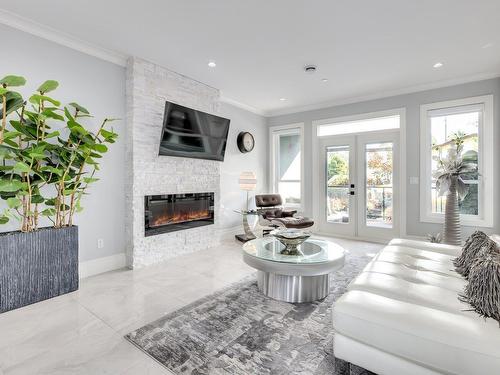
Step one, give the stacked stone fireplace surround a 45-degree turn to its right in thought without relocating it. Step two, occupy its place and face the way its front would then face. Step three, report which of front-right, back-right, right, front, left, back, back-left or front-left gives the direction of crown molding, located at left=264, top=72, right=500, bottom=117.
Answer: left

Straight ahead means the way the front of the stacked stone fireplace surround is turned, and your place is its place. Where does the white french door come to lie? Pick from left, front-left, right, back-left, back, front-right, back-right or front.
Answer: front-left

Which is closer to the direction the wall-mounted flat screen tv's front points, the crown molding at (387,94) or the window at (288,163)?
the crown molding

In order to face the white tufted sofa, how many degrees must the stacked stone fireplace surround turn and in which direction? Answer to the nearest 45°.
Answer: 0° — it already faces it

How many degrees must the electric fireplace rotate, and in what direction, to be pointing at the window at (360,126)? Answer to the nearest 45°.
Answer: approximately 45° to its left

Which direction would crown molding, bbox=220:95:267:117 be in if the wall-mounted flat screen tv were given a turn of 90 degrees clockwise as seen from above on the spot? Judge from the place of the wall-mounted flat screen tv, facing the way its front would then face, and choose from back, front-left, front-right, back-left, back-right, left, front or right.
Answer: back

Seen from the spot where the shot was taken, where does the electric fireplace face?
facing the viewer and to the right of the viewer

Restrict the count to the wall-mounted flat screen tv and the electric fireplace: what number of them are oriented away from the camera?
0

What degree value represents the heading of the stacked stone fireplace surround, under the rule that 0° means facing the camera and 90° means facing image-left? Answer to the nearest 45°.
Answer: approximately 315°

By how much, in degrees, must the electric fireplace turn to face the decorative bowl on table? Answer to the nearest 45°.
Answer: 0° — it already faces it

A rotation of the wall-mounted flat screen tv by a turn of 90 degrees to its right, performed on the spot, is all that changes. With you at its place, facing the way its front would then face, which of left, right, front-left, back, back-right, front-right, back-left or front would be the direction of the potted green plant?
front

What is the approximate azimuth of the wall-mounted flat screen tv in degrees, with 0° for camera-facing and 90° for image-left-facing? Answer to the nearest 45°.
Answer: approximately 315°

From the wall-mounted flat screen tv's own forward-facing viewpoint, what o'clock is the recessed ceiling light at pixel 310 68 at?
The recessed ceiling light is roughly at 11 o'clock from the wall-mounted flat screen tv.
